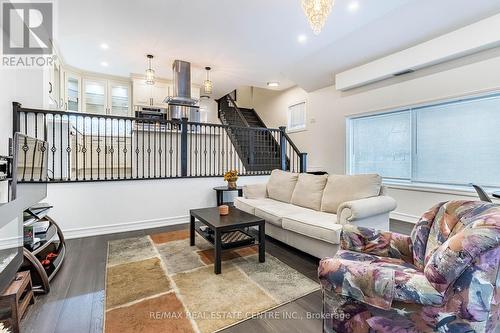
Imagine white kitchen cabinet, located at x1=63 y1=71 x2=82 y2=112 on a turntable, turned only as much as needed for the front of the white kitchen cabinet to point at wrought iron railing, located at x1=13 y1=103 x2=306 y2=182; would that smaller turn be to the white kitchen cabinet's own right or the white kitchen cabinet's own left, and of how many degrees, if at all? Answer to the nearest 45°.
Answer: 0° — it already faces it

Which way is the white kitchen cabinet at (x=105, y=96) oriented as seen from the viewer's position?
toward the camera

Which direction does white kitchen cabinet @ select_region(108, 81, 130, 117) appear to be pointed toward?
toward the camera

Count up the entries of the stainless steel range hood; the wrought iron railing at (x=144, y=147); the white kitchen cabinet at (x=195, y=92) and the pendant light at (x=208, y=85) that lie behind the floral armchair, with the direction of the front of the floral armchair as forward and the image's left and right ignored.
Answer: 0

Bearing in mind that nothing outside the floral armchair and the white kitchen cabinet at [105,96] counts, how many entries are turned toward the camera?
1

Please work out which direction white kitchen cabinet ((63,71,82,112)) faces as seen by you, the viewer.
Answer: facing the viewer and to the right of the viewer

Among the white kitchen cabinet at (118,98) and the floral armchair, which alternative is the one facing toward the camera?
the white kitchen cabinet

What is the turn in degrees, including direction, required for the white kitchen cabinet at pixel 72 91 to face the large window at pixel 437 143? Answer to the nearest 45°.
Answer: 0° — it already faces it

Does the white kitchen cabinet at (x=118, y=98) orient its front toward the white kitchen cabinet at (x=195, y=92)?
no

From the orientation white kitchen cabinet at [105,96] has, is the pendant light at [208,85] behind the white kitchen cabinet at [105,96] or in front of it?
in front

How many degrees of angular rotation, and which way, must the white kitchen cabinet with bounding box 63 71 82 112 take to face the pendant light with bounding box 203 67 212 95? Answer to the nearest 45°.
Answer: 0° — it already faces it

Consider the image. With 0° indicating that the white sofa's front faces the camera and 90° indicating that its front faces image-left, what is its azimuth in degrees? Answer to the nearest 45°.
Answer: approximately 45°

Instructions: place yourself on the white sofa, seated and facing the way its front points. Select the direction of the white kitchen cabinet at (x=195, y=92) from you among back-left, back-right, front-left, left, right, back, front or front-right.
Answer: right

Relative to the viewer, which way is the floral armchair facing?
to the viewer's left

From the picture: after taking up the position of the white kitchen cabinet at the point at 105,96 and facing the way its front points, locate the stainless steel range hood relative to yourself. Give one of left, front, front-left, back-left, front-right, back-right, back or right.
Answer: front-left

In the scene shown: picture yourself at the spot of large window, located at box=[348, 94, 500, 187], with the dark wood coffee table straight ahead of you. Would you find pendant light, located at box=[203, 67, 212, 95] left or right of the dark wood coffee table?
right
